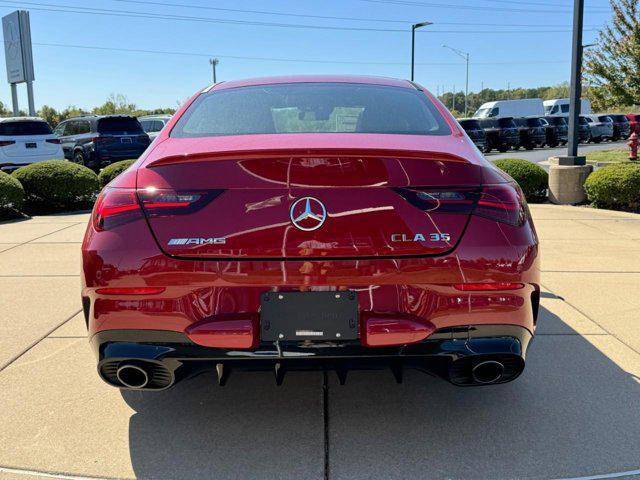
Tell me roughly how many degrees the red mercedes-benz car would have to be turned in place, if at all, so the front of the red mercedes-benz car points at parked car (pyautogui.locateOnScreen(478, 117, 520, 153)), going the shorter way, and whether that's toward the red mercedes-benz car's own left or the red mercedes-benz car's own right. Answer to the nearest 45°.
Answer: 0° — it already faces it

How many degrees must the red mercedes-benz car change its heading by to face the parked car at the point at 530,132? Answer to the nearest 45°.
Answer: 0° — it already faces it

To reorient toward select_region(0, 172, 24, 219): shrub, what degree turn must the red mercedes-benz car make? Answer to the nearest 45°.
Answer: approximately 45° to its left

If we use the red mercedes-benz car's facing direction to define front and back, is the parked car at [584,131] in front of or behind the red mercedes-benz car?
in front

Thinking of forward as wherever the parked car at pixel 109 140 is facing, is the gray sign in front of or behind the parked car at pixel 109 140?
in front

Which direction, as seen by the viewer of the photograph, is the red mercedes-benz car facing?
facing away from the viewer

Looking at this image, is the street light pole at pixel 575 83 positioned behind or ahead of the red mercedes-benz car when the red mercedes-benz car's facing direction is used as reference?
ahead

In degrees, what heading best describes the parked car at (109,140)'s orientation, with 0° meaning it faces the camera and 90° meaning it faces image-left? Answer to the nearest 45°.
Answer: approximately 135°

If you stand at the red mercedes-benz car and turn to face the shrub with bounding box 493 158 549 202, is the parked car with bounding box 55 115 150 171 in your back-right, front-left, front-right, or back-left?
front-left
